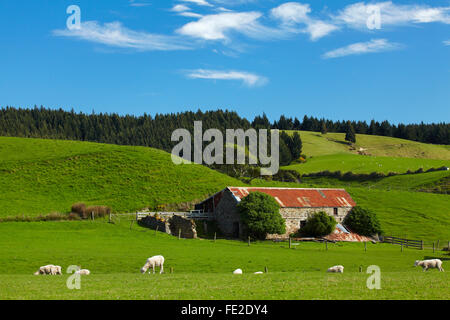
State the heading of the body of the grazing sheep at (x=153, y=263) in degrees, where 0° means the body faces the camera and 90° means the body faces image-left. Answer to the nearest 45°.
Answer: approximately 90°
